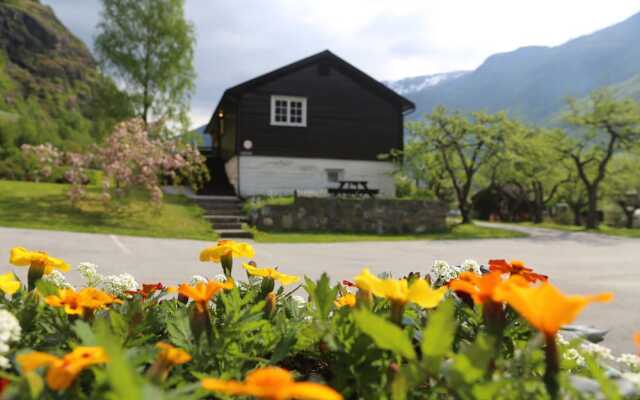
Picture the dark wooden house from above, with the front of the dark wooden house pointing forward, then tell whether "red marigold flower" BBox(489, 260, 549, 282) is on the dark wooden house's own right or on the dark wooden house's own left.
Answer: on the dark wooden house's own left

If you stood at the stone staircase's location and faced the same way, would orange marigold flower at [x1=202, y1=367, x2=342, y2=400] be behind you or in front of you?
in front

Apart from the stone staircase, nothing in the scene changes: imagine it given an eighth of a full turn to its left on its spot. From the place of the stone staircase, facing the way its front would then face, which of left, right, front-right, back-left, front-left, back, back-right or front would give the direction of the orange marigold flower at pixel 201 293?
front-right

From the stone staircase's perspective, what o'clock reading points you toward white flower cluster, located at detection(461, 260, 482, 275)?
The white flower cluster is roughly at 12 o'clock from the stone staircase.

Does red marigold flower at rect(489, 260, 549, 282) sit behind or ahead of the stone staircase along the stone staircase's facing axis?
ahead

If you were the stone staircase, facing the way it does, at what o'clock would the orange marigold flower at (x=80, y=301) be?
The orange marigold flower is roughly at 12 o'clock from the stone staircase.

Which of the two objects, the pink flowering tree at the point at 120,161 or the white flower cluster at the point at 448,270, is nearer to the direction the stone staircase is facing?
the white flower cluster

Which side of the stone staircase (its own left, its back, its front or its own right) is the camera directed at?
front

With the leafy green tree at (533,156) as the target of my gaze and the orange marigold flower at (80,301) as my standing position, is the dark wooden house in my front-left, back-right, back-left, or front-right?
front-left

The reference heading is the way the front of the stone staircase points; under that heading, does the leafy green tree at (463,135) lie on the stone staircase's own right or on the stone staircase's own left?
on the stone staircase's own left
